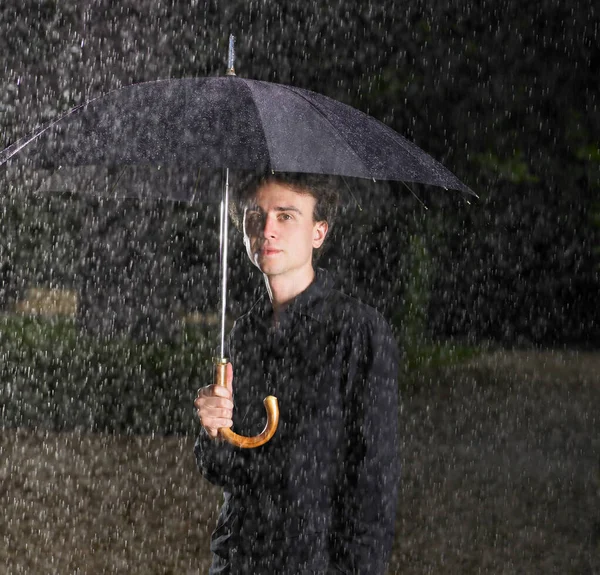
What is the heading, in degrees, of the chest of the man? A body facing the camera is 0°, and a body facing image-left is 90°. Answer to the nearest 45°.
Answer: approximately 45°
